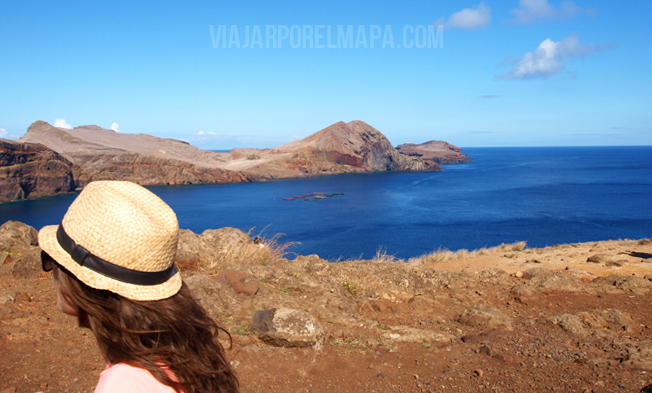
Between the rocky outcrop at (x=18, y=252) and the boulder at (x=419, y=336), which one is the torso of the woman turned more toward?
the rocky outcrop

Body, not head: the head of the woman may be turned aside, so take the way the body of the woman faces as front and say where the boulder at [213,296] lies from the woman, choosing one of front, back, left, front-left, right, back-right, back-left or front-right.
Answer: front-right

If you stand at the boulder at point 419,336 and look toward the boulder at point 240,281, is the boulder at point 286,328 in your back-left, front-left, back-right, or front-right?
front-left

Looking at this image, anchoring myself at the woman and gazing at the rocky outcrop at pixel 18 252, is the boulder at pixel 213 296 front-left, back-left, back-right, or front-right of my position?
front-right

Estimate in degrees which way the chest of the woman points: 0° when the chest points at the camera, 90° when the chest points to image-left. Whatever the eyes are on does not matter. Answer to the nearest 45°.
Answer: approximately 135°

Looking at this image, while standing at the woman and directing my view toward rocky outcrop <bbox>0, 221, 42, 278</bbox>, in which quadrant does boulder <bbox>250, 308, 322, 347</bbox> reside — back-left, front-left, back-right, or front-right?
front-right

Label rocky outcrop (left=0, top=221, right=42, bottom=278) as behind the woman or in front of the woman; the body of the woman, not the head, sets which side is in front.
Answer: in front

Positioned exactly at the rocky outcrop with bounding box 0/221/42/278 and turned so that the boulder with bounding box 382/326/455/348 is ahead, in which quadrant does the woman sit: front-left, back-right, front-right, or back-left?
front-right

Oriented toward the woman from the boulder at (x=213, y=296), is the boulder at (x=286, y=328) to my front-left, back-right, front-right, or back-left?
front-left

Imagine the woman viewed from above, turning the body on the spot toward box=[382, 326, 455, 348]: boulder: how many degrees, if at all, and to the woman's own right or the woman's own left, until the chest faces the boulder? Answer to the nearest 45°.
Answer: approximately 90° to the woman's own right
